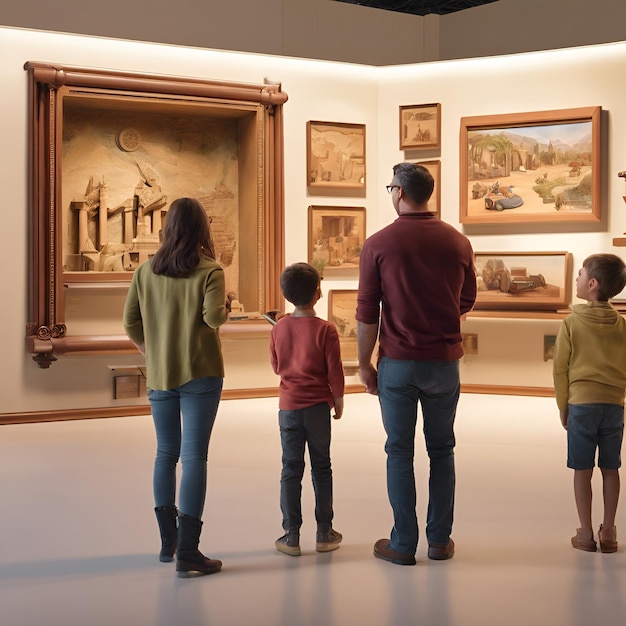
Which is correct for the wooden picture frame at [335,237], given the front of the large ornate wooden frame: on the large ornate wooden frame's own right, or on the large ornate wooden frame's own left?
on the large ornate wooden frame's own left

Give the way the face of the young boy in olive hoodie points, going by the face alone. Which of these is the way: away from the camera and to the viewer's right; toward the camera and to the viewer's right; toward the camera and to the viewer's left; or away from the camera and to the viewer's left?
away from the camera and to the viewer's left

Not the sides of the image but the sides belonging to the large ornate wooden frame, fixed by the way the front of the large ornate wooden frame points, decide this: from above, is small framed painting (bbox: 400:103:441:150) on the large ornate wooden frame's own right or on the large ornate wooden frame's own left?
on the large ornate wooden frame's own left

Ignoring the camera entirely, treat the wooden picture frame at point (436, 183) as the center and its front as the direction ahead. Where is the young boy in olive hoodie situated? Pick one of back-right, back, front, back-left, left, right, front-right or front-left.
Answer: front-left

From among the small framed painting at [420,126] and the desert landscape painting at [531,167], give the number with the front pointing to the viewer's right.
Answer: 0

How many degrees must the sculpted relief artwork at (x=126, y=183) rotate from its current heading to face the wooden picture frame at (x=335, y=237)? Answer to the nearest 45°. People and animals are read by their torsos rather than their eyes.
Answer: approximately 45° to its left

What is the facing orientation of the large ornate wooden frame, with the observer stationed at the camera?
facing the viewer and to the right of the viewer

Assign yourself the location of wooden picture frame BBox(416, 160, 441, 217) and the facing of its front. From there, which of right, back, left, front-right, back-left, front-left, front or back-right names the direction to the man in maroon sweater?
front-left

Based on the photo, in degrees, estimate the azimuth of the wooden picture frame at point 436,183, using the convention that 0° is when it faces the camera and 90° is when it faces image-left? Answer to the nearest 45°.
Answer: approximately 45°

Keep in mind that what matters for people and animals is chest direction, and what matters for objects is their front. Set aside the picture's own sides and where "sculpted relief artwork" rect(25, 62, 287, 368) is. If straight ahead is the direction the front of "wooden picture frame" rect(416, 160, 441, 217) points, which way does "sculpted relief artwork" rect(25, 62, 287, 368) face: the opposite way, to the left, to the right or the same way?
to the left

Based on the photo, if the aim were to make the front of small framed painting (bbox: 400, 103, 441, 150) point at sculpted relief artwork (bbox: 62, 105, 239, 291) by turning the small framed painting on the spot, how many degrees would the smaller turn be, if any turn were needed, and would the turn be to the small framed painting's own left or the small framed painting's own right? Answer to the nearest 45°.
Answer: approximately 45° to the small framed painting's own right

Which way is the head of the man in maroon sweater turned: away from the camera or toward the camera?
away from the camera

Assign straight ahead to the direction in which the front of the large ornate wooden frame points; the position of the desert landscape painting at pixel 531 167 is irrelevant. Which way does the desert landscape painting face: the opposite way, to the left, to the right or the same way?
to the right

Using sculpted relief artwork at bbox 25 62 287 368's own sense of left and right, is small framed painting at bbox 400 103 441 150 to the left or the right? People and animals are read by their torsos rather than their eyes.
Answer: on its left

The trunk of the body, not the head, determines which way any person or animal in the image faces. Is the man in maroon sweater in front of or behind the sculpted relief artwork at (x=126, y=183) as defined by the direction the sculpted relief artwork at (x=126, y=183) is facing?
in front
